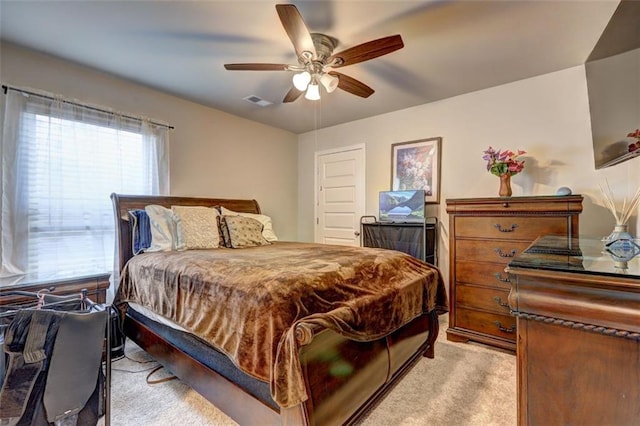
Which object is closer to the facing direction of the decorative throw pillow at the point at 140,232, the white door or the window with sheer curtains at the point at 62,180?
the white door

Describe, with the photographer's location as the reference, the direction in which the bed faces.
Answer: facing the viewer and to the right of the viewer

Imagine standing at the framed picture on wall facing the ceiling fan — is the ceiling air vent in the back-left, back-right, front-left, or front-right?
front-right

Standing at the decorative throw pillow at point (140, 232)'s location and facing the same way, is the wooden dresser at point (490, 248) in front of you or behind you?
in front

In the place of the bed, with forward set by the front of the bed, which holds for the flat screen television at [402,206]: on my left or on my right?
on my left

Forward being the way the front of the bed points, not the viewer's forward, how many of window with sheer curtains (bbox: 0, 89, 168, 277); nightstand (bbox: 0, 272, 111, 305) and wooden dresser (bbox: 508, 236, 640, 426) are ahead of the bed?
1

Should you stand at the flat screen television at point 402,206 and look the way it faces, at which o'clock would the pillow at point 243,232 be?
The pillow is roughly at 2 o'clock from the flat screen television.

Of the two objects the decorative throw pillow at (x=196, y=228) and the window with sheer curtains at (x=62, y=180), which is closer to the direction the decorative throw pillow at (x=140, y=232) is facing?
the decorative throw pillow

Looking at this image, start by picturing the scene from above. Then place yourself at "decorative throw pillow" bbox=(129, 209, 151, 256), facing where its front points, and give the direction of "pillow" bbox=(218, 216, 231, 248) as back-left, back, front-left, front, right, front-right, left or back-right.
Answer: front-left

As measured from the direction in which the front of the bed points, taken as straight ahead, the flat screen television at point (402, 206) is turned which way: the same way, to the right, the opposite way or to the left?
to the right

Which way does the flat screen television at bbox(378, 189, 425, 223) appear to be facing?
toward the camera

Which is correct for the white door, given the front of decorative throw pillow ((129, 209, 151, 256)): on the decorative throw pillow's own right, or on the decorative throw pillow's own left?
on the decorative throw pillow's own left

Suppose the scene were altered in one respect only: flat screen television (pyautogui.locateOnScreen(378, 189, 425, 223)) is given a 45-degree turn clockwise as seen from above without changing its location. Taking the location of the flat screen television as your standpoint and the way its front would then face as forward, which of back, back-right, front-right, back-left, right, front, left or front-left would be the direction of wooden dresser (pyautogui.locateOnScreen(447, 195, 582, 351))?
left
